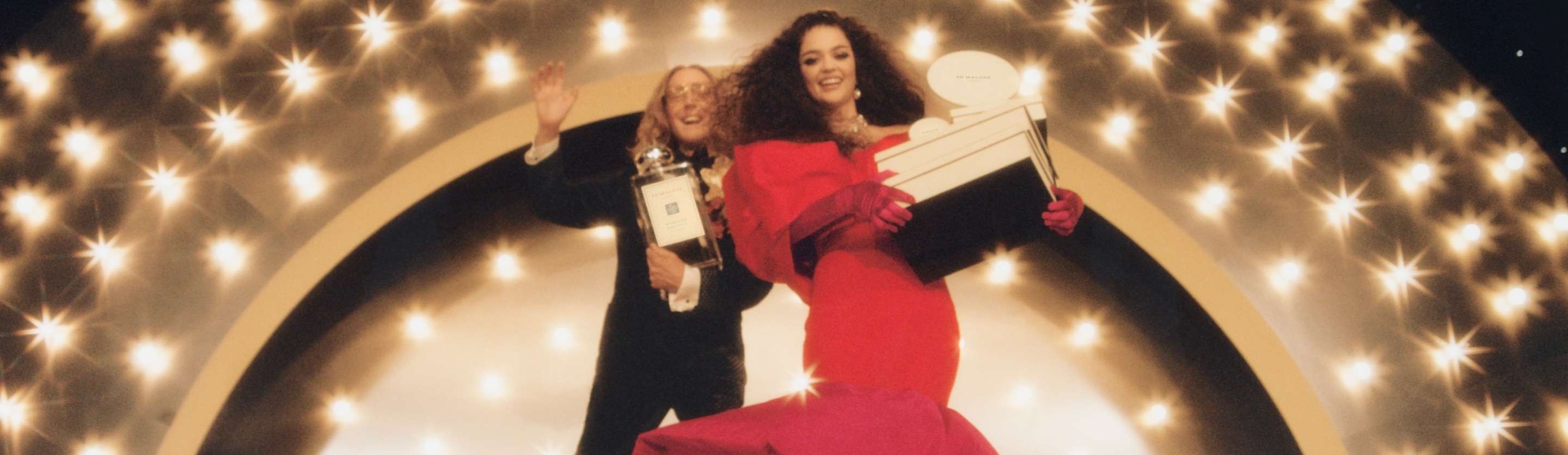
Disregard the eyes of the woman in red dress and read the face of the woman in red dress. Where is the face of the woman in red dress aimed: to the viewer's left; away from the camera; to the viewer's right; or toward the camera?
toward the camera

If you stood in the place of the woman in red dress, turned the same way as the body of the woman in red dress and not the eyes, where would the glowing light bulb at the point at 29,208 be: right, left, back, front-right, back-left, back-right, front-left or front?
back-right

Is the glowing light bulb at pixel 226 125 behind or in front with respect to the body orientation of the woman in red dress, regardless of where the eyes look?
behind

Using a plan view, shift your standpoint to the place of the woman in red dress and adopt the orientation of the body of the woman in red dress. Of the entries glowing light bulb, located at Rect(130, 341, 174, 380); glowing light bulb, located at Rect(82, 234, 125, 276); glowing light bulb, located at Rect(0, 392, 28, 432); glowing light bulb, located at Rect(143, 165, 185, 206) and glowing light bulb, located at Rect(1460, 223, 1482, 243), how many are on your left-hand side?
1

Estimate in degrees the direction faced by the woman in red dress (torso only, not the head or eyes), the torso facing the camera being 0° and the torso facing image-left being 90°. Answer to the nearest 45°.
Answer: approximately 315°

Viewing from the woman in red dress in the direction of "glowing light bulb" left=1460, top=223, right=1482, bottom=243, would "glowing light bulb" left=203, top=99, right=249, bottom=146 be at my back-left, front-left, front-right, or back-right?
back-left

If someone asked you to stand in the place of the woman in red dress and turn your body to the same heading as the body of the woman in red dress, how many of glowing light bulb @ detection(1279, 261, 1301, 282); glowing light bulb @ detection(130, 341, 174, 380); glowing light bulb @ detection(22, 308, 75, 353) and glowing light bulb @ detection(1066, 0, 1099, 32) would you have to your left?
2

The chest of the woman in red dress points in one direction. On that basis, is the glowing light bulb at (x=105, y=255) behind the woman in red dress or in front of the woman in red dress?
behind

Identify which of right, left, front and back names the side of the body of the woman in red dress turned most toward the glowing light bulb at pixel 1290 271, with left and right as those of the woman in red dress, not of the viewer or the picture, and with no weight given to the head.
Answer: left

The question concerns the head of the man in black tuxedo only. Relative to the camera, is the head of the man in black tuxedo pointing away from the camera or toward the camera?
toward the camera

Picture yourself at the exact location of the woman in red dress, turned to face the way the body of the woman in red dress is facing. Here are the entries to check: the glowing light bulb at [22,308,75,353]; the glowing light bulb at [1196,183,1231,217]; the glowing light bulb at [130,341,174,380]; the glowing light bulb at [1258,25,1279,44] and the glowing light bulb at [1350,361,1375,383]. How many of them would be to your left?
3

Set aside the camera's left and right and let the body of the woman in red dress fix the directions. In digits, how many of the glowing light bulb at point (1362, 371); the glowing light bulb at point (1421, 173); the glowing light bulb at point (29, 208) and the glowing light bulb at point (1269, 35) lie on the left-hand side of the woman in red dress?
3

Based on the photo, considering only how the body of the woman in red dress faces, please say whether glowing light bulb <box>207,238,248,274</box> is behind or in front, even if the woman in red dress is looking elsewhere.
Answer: behind
